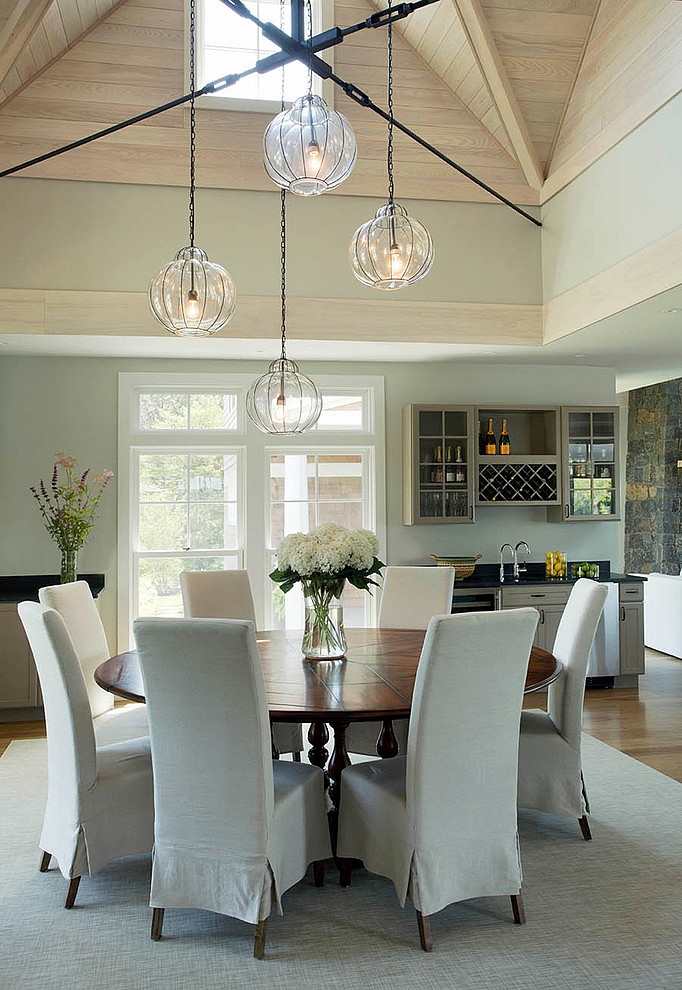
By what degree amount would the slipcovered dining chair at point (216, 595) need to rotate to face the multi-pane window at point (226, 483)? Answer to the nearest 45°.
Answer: approximately 135° to its left

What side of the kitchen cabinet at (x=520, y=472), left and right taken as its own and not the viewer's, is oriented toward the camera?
front

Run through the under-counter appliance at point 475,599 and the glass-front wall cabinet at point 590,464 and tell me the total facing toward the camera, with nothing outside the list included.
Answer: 2

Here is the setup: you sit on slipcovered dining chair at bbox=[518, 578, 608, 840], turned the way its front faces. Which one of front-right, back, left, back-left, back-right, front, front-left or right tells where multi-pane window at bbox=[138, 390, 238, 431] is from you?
front-right

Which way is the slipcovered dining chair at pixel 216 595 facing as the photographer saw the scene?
facing the viewer and to the right of the viewer

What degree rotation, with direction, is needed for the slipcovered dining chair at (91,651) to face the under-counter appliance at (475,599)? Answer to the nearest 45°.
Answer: approximately 90° to its left

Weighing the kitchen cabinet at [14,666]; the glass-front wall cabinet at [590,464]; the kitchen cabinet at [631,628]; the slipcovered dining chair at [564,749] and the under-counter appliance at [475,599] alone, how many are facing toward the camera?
4

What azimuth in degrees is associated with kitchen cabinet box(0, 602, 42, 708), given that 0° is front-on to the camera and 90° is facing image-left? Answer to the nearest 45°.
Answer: approximately 0°

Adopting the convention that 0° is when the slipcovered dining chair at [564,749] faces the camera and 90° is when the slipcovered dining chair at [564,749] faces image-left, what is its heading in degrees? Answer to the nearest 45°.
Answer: approximately 90°

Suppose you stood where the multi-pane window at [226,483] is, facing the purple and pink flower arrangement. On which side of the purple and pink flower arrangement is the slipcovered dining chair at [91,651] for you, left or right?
left

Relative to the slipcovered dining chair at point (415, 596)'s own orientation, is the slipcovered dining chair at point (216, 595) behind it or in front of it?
in front

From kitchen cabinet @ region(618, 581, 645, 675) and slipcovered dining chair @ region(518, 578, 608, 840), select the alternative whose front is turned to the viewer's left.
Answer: the slipcovered dining chair

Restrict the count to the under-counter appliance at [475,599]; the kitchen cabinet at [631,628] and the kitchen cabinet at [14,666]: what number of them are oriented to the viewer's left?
0

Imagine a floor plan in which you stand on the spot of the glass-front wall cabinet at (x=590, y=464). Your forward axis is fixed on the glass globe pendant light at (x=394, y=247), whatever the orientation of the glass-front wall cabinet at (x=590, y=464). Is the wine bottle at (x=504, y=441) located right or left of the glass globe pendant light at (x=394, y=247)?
right

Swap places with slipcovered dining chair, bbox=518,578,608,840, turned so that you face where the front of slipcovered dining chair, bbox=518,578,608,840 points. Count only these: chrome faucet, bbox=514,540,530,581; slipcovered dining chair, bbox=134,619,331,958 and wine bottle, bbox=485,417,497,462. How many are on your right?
2

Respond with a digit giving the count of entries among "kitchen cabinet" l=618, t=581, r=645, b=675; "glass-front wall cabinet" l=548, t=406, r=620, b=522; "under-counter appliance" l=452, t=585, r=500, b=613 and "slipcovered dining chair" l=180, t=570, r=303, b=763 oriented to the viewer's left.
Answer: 0

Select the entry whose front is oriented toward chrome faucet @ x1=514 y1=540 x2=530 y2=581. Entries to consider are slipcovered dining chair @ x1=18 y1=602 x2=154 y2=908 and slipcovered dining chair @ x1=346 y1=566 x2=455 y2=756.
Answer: slipcovered dining chair @ x1=18 y1=602 x2=154 y2=908

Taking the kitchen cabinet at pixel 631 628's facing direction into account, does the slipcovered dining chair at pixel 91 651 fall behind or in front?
in front

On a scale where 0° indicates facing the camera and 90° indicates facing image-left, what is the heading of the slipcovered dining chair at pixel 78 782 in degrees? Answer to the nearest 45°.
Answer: approximately 225°
